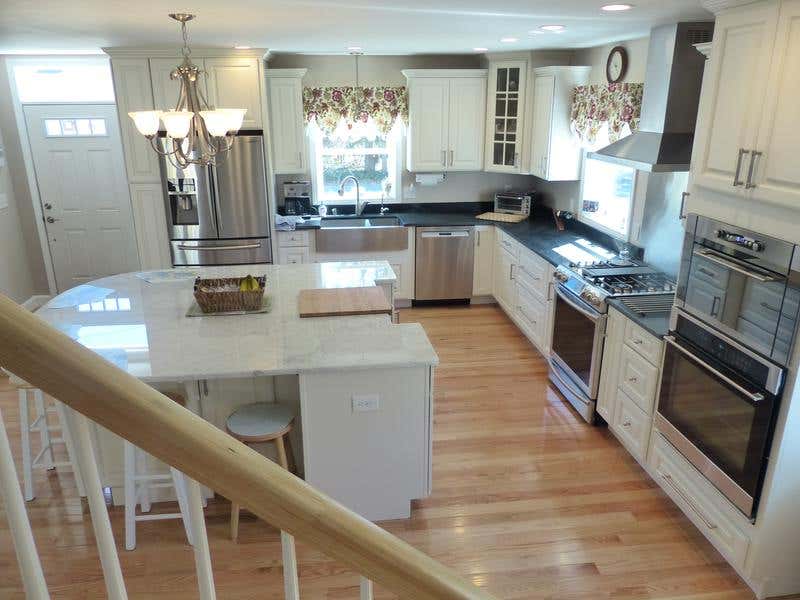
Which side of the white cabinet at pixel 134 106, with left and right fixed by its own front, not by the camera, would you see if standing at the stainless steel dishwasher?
left

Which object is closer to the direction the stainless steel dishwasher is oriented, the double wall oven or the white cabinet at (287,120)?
the double wall oven

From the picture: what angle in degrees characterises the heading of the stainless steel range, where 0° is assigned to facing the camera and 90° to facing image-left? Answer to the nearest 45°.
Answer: approximately 45°

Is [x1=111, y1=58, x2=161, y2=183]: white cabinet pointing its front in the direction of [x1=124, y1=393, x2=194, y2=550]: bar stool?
yes

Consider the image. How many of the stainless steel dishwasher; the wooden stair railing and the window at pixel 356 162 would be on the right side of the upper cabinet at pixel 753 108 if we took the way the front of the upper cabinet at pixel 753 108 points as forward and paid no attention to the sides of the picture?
2

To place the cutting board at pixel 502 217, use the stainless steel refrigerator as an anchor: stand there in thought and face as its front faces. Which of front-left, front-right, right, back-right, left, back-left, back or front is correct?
left

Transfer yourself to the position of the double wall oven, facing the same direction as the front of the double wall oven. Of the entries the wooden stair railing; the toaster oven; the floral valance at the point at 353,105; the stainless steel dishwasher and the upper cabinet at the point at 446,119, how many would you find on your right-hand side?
4

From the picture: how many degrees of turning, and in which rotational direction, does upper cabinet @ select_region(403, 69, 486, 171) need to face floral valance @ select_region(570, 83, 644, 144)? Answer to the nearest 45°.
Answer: approximately 45° to its left

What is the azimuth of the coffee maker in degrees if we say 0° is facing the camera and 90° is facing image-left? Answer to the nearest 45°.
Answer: approximately 0°

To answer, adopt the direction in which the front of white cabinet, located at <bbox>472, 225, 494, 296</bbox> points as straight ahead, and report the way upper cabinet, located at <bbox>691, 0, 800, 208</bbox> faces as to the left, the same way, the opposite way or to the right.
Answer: to the right
